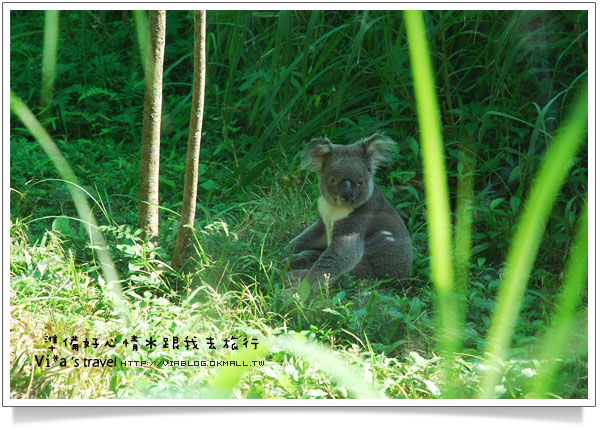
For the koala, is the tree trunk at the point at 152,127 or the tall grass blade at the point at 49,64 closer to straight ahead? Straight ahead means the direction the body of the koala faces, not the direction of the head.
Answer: the tree trunk

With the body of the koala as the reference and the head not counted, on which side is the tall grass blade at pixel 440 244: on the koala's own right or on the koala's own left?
on the koala's own left

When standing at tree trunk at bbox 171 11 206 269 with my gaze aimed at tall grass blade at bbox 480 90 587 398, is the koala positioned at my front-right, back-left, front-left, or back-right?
front-left

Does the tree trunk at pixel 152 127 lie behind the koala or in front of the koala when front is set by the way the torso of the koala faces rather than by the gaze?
in front

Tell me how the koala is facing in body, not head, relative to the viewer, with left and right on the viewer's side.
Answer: facing the viewer and to the left of the viewer

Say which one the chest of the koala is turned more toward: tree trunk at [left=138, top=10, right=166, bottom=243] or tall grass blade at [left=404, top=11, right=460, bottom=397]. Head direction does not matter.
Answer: the tree trunk

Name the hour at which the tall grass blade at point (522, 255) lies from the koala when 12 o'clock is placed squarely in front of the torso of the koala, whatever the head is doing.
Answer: The tall grass blade is roughly at 9 o'clock from the koala.

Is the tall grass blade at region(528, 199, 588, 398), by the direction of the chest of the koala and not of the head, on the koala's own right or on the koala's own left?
on the koala's own left

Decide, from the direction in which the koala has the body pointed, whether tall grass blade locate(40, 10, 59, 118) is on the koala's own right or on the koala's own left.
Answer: on the koala's own right

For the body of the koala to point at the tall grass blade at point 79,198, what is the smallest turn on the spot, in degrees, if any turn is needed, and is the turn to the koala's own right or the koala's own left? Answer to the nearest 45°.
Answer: approximately 45° to the koala's own right
